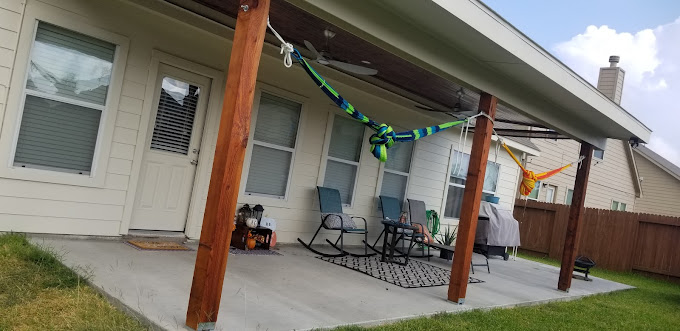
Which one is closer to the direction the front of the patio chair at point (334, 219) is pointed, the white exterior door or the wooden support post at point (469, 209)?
the wooden support post

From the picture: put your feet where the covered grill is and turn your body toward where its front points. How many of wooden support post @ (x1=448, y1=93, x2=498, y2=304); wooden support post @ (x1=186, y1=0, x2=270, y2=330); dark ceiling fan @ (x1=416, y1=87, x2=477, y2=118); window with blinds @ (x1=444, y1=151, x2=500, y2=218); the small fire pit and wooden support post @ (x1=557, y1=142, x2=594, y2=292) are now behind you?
1

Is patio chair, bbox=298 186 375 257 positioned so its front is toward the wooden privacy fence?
no

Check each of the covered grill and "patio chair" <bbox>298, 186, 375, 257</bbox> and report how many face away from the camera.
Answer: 0

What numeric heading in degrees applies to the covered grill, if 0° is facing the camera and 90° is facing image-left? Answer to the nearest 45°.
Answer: approximately 315°

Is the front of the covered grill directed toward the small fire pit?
no

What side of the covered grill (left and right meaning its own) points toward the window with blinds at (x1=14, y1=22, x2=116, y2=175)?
right

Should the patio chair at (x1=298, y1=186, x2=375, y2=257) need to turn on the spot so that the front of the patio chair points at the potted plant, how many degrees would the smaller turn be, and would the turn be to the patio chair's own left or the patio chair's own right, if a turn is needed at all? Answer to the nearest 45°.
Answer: approximately 90° to the patio chair's own left

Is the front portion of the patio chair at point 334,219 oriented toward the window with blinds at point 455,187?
no

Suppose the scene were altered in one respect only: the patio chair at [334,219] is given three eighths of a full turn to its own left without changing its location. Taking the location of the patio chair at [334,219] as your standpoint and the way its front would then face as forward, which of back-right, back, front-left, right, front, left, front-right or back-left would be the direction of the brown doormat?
back-left

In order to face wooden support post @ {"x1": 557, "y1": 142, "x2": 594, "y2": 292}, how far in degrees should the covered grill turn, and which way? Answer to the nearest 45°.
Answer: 0° — it already faces it

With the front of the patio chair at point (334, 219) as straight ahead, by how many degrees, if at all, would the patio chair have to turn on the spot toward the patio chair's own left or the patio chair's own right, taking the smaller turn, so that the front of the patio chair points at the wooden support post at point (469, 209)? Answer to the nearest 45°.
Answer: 0° — it already faces it

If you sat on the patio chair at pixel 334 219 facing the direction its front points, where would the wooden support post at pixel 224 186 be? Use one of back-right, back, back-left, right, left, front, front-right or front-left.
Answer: front-right
